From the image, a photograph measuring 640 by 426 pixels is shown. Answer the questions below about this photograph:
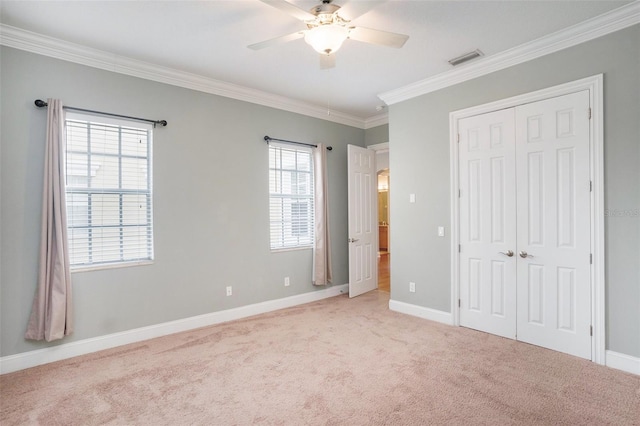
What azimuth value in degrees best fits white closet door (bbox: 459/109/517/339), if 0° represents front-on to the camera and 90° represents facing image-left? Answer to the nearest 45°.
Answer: approximately 45°

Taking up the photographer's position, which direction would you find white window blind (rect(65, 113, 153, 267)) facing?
facing the viewer and to the right of the viewer

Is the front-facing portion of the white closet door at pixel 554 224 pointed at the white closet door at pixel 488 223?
no

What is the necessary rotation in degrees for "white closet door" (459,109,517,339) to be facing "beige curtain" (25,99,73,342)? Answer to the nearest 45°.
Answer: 0° — it already faces it

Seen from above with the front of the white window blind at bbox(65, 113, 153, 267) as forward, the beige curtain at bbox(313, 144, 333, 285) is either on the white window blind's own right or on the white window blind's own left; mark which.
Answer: on the white window blind's own left

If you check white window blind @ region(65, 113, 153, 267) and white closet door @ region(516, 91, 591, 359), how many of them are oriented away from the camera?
0

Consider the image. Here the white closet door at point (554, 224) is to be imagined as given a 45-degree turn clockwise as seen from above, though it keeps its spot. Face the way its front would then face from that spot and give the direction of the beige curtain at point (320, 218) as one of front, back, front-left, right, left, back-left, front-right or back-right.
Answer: front

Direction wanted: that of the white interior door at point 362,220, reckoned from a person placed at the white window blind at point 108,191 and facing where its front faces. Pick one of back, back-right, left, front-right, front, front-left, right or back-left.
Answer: front-left

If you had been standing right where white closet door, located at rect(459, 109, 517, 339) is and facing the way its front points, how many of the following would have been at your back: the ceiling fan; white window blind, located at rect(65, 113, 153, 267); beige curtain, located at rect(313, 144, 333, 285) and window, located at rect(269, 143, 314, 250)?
0

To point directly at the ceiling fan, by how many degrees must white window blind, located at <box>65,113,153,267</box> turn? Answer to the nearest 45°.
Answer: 0° — it already faces it

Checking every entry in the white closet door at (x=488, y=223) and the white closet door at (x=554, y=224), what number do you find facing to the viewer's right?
0

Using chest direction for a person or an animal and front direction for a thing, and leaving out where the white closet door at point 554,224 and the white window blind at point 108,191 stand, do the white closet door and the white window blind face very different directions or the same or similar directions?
very different directions

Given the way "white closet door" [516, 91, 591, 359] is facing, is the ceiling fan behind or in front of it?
in front

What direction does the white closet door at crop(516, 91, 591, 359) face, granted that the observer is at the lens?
facing the viewer and to the left of the viewer

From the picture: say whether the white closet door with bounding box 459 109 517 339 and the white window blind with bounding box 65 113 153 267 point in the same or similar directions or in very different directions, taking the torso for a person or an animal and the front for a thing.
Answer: very different directions

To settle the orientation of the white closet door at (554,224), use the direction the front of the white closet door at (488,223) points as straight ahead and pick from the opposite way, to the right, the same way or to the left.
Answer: the same way

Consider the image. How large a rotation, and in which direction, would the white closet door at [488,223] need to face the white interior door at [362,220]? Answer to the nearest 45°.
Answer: approximately 90° to its right

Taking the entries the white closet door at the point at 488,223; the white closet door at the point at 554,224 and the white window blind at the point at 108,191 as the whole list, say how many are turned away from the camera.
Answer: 0

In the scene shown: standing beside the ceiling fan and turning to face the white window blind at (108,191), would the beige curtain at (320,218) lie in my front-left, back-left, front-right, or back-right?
front-right

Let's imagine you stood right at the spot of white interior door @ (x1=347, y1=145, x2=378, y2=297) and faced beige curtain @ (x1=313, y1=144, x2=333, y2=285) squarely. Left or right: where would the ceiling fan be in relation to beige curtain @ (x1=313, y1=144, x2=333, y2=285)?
left
